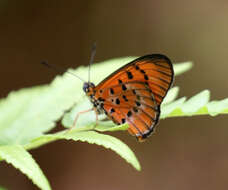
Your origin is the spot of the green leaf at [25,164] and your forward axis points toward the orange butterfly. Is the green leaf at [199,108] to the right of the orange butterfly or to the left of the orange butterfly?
right

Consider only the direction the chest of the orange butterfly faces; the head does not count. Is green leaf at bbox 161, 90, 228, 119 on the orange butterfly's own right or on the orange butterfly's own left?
on the orange butterfly's own right

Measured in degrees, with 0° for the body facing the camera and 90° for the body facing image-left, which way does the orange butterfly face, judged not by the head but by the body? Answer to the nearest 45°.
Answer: approximately 90°

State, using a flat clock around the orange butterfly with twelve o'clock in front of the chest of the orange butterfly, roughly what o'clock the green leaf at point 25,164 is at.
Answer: The green leaf is roughly at 10 o'clock from the orange butterfly.
